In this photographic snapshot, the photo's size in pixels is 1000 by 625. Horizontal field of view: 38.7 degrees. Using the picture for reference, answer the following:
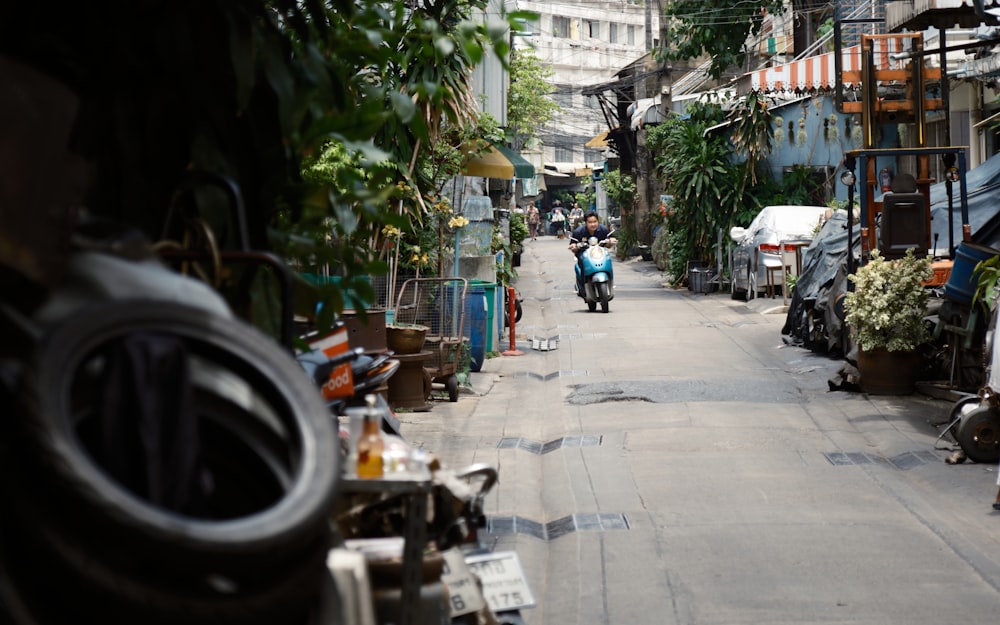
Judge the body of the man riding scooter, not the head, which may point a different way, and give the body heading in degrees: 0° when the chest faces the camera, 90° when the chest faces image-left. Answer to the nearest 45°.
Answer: approximately 0°

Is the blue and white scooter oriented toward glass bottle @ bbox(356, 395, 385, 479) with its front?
yes
